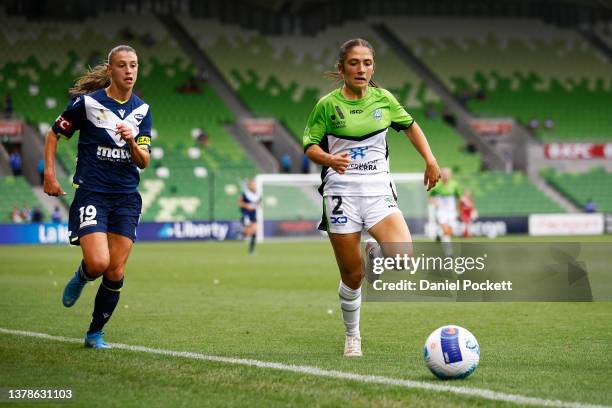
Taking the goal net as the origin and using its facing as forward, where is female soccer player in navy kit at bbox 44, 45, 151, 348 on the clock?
The female soccer player in navy kit is roughly at 12 o'clock from the goal net.

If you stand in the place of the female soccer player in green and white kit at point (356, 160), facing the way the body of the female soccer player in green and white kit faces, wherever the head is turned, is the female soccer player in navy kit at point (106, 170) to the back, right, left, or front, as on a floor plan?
right

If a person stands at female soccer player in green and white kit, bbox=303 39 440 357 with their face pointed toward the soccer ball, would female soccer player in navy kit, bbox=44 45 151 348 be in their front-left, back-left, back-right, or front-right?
back-right

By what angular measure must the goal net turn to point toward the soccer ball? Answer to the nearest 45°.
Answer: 0° — it already faces it

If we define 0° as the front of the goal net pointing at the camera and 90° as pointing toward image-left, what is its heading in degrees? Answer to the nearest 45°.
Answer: approximately 0°

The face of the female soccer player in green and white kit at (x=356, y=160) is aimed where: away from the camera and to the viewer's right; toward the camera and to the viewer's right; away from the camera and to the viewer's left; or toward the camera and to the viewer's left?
toward the camera and to the viewer's right
